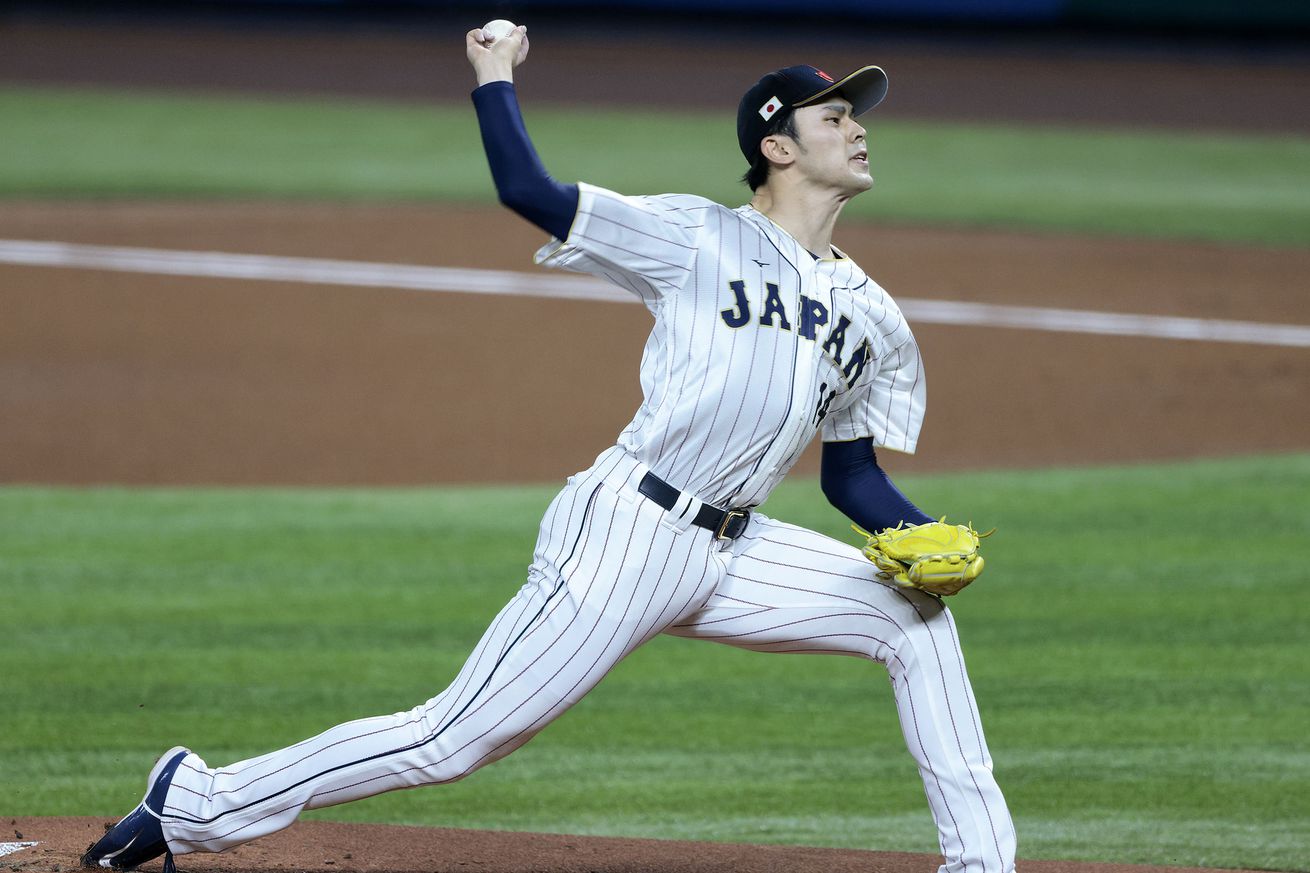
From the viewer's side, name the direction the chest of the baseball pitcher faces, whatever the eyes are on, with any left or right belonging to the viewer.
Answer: facing the viewer and to the right of the viewer
